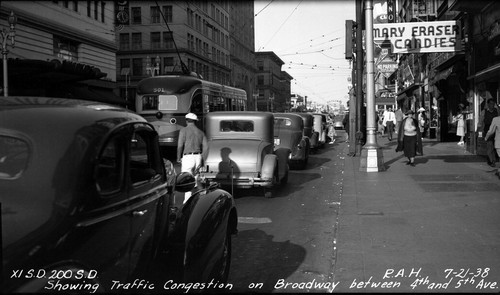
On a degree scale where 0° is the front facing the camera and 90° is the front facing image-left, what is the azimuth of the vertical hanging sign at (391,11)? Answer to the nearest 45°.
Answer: approximately 0°

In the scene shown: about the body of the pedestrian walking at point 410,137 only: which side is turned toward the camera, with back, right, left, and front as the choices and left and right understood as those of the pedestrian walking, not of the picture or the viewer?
front

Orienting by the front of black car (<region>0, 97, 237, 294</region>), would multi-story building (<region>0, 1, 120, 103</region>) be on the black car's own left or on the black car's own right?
on the black car's own left

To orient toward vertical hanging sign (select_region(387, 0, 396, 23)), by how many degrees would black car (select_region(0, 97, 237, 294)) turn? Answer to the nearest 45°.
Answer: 0° — it already faces it

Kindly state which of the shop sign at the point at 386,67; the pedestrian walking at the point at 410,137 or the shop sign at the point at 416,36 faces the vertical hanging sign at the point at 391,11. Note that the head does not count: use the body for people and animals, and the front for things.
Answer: the shop sign at the point at 386,67

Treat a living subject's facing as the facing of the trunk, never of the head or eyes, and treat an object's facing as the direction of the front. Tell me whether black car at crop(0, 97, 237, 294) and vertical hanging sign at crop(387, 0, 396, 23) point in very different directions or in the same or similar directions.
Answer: very different directions

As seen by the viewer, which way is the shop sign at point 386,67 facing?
toward the camera

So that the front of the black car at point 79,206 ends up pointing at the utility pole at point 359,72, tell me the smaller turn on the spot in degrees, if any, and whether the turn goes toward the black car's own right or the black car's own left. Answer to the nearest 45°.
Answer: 0° — it already faces it

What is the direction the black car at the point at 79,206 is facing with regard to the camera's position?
facing away from the viewer and to the right of the viewer

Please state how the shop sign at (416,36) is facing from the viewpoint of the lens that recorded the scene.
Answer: facing the viewer

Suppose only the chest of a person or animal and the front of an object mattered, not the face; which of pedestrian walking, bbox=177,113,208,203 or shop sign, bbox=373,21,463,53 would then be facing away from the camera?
the pedestrian walking

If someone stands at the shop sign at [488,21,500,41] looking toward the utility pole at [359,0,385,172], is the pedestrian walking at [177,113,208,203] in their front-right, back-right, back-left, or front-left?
front-left

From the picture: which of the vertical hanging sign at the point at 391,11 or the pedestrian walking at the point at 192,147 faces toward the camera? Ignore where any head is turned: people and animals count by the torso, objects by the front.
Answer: the vertical hanging sign

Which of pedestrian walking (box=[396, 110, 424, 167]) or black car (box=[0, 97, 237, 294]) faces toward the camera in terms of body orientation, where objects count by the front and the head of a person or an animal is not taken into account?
the pedestrian walking

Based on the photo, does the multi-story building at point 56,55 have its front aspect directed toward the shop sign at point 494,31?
yes

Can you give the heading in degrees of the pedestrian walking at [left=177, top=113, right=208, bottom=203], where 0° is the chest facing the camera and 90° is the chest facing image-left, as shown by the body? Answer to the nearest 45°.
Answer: approximately 180°

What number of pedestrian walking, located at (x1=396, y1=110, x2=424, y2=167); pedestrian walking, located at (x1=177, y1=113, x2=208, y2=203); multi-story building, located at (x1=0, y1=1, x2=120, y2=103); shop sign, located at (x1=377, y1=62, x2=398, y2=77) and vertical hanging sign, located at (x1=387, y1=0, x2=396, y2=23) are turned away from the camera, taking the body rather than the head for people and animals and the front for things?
1

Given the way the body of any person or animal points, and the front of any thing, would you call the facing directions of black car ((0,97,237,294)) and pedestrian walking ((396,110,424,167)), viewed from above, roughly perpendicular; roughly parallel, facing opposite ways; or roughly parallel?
roughly parallel, facing opposite ways

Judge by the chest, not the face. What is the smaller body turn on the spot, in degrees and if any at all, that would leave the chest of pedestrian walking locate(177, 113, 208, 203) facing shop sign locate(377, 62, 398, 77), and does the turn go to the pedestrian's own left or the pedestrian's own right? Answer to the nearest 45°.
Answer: approximately 45° to the pedestrian's own right
